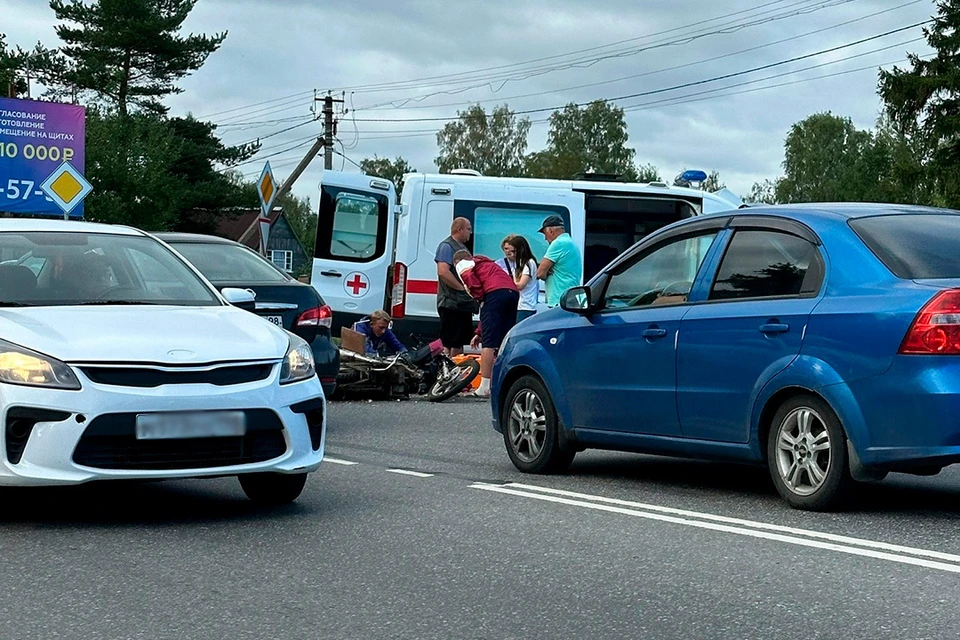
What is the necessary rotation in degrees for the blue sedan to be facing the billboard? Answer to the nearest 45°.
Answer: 0° — it already faces it

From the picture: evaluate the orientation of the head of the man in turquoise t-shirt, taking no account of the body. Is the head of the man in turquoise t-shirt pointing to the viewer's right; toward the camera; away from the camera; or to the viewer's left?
to the viewer's left

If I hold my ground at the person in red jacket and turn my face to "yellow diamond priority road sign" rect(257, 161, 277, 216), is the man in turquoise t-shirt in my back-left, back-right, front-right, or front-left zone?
front-right

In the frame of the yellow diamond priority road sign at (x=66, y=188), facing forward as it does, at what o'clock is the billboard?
The billboard is roughly at 6 o'clock from the yellow diamond priority road sign.

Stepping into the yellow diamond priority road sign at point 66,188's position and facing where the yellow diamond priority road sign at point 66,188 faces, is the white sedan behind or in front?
in front

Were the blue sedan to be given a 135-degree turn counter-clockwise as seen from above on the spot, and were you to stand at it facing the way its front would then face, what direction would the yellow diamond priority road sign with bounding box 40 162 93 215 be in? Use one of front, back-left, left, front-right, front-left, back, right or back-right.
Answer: back-right

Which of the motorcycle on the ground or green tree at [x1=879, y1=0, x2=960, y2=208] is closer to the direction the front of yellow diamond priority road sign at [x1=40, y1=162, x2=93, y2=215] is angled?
the motorcycle on the ground

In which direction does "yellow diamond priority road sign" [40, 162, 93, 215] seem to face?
toward the camera

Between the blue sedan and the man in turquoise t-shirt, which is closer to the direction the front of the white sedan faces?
the blue sedan

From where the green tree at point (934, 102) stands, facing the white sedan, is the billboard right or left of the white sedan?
right
